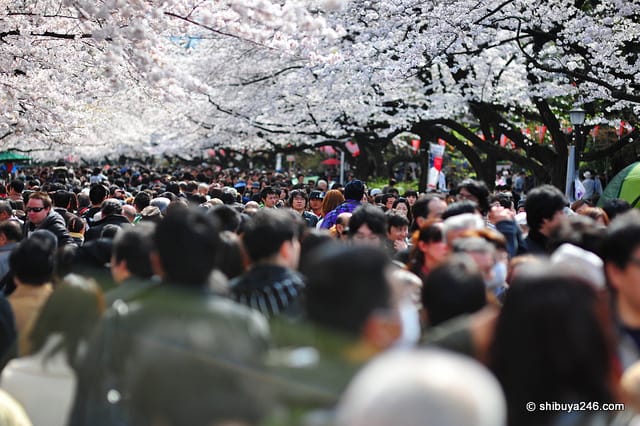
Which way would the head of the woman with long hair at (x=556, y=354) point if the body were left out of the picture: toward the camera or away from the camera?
away from the camera

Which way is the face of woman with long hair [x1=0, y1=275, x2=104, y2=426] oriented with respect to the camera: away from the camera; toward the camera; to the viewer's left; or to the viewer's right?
away from the camera

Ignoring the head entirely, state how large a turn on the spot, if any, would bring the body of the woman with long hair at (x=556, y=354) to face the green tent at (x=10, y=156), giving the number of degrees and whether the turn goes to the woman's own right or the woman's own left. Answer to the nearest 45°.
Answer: approximately 45° to the woman's own left

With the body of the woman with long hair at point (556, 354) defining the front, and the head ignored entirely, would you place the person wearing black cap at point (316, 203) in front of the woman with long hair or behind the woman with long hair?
in front

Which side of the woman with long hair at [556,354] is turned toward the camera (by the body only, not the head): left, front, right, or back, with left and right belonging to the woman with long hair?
back
